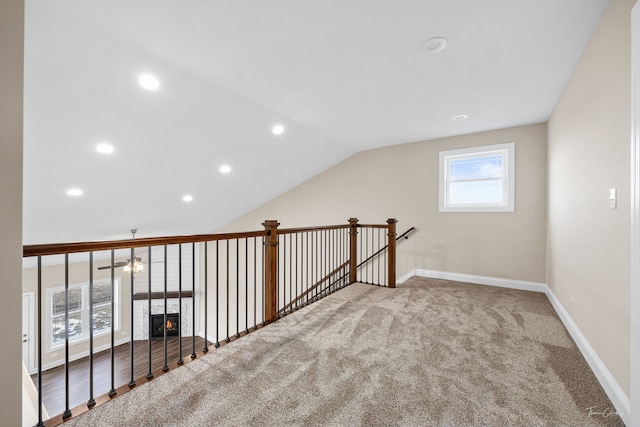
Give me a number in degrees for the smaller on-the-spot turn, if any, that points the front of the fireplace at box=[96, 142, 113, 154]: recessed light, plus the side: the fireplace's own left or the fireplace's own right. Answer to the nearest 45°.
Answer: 0° — it already faces it

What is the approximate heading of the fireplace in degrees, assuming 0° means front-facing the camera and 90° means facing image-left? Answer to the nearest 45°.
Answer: approximately 0°

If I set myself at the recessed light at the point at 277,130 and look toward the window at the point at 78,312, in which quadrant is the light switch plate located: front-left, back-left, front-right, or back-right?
back-left

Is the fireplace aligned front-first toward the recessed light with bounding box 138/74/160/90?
yes

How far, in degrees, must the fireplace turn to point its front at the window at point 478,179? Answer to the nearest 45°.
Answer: approximately 45° to its left

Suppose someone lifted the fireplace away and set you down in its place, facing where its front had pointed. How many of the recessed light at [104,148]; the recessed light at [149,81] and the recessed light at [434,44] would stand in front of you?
3

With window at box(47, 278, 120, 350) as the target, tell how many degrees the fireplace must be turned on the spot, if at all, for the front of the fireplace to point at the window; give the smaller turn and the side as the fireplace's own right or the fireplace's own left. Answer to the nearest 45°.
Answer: approximately 90° to the fireplace's own right

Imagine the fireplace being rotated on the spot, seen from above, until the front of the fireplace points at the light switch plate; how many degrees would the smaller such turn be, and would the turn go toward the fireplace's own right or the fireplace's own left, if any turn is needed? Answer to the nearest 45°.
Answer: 0° — it already faces it

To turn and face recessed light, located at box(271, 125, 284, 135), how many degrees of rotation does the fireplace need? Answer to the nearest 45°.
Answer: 0° — it already faces it

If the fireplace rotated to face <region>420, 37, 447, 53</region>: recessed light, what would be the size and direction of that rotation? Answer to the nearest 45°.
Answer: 0° — it already faces it
